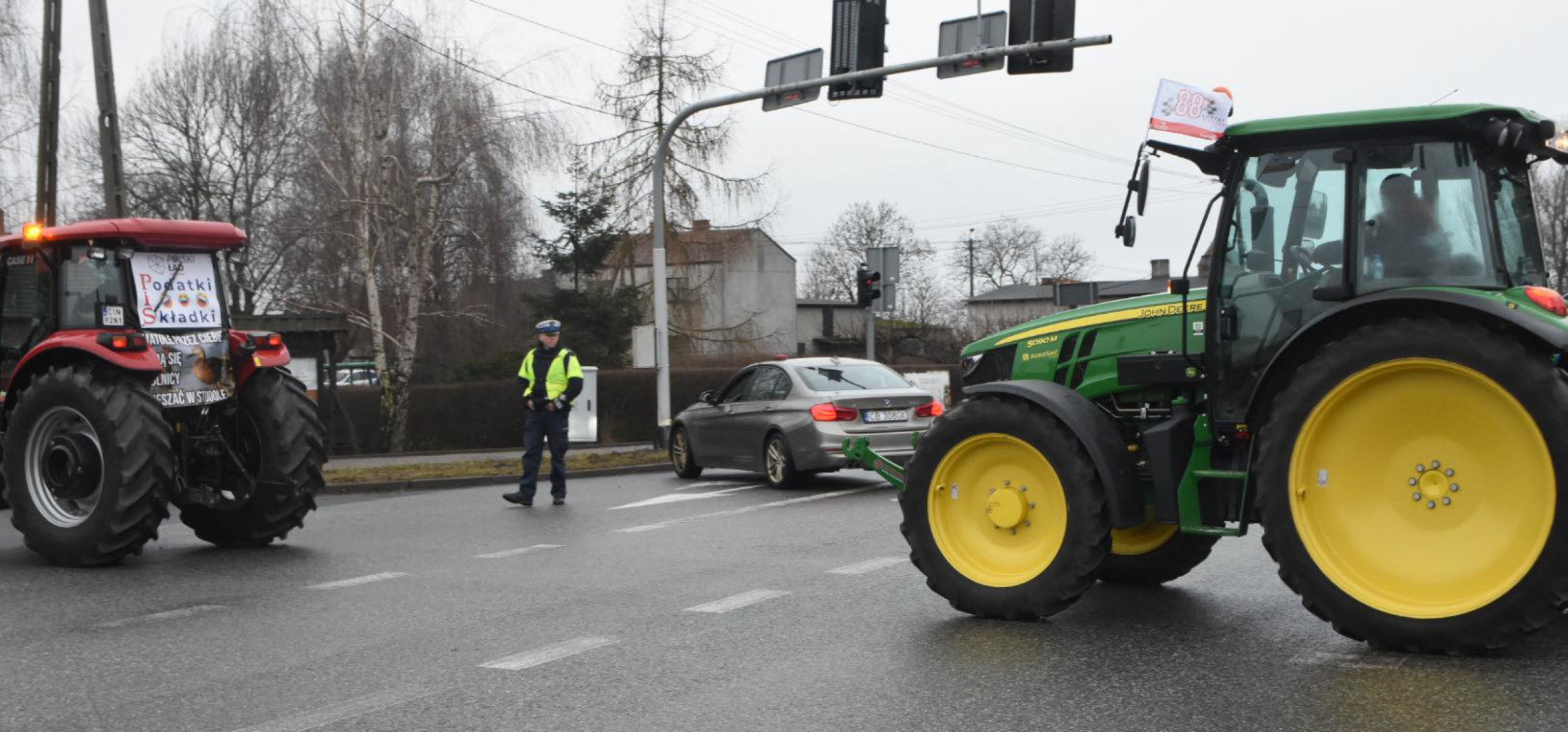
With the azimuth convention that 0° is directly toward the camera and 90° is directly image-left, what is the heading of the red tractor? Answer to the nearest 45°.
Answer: approximately 135°

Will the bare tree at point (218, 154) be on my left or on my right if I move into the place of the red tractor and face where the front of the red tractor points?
on my right

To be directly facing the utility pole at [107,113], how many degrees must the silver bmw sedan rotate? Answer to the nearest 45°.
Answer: approximately 45° to its left

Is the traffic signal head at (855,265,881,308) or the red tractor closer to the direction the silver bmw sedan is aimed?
the traffic signal head

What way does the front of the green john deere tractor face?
to the viewer's left

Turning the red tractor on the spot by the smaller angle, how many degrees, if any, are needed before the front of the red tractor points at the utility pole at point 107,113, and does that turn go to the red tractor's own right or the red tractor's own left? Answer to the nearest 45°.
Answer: approximately 45° to the red tractor's own right

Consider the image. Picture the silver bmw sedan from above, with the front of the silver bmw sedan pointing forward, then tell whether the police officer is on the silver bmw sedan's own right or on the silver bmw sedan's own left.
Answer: on the silver bmw sedan's own left

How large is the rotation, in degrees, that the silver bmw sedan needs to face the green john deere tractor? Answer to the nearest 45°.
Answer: approximately 135° to its left
